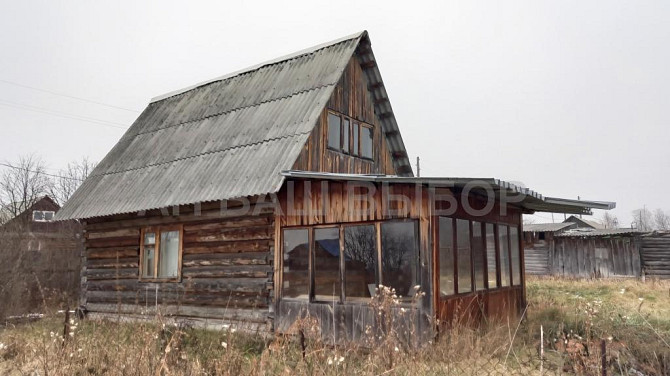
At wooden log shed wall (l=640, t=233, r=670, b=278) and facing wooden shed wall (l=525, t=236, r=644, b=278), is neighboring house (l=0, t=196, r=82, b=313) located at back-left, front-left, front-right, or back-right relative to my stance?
front-left

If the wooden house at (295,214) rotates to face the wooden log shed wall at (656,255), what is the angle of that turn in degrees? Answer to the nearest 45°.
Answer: approximately 90° to its left

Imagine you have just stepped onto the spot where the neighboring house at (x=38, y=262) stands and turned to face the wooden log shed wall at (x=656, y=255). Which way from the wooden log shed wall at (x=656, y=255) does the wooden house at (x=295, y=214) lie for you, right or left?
right

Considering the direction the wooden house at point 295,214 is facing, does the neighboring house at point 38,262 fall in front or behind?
behind

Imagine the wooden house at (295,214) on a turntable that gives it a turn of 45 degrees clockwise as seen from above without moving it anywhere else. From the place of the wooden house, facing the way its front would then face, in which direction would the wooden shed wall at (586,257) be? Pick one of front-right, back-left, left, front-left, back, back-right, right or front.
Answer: back-left

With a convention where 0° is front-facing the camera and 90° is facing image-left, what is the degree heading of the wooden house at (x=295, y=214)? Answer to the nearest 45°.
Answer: approximately 315°
